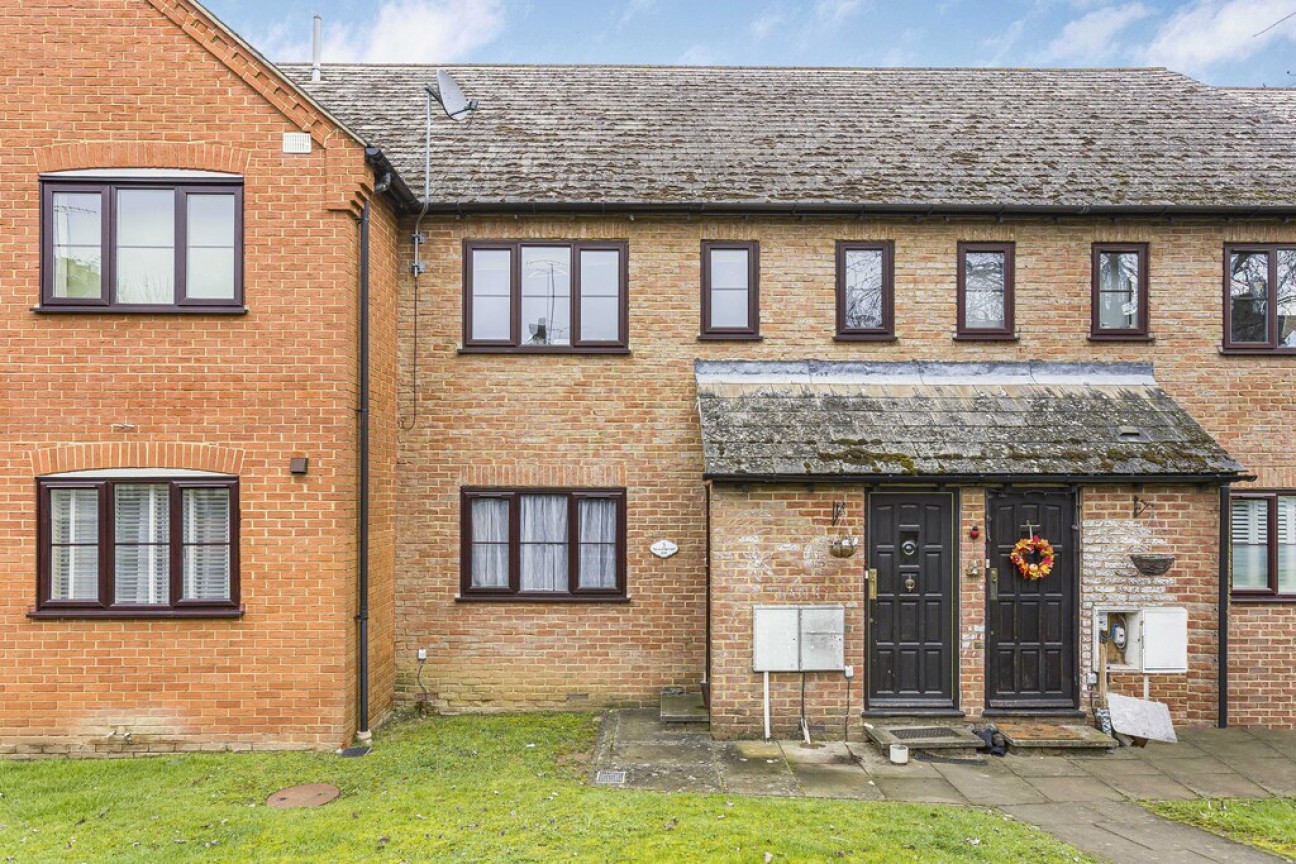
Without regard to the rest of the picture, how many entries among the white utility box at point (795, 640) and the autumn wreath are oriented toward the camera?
2

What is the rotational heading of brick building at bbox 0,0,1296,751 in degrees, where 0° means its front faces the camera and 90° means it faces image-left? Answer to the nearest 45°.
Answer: approximately 0°

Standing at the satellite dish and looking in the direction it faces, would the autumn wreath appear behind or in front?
in front

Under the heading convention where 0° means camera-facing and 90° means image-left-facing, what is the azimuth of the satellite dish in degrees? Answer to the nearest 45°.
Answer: approximately 315°

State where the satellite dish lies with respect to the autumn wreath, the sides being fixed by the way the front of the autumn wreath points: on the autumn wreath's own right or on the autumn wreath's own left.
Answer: on the autumn wreath's own right

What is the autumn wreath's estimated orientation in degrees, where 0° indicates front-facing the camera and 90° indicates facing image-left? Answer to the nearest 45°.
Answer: approximately 0°
